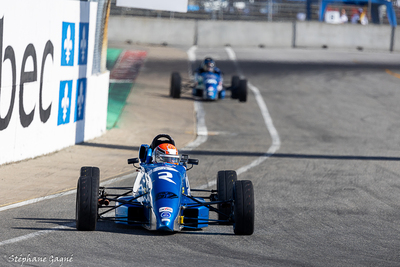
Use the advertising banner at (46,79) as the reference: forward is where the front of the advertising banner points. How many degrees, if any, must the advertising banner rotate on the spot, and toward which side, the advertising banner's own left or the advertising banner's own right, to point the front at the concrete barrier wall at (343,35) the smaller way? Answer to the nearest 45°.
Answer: approximately 90° to the advertising banner's own left

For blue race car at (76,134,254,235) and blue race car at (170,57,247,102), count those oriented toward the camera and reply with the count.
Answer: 2

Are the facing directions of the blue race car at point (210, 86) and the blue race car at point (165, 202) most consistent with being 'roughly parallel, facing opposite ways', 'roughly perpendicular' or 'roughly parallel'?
roughly parallel

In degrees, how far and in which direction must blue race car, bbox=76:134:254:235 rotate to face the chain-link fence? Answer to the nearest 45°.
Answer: approximately 180°

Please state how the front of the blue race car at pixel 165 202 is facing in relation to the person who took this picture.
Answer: facing the viewer

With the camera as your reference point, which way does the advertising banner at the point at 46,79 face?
facing the viewer and to the right of the viewer

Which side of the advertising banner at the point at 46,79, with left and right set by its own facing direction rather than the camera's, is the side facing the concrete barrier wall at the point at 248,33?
left

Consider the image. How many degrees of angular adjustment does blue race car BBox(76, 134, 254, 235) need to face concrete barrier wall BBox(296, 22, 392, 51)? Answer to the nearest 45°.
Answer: approximately 180°

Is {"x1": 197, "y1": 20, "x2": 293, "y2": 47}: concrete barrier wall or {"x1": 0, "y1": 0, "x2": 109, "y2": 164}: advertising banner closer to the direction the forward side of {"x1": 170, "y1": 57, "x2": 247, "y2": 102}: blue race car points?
the advertising banner

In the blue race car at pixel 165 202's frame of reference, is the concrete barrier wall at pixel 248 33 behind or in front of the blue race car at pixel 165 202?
behind

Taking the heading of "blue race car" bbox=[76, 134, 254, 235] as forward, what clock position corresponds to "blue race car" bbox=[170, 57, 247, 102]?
"blue race car" bbox=[170, 57, 247, 102] is roughly at 6 o'clock from "blue race car" bbox=[76, 134, 254, 235].

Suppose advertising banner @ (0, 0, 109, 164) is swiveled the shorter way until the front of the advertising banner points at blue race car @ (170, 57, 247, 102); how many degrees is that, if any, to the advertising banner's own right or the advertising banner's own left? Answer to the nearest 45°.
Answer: approximately 90° to the advertising banner's own left

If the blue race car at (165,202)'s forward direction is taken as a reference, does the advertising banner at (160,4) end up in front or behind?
behind

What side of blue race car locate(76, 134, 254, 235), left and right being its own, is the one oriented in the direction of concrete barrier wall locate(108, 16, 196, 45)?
back

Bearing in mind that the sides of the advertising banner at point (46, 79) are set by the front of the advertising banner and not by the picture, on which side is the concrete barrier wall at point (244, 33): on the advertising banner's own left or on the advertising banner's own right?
on the advertising banner's own left

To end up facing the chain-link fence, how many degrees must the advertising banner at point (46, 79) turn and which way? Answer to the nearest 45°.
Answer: approximately 135° to its left

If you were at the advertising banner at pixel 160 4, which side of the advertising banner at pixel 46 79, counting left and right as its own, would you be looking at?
left
